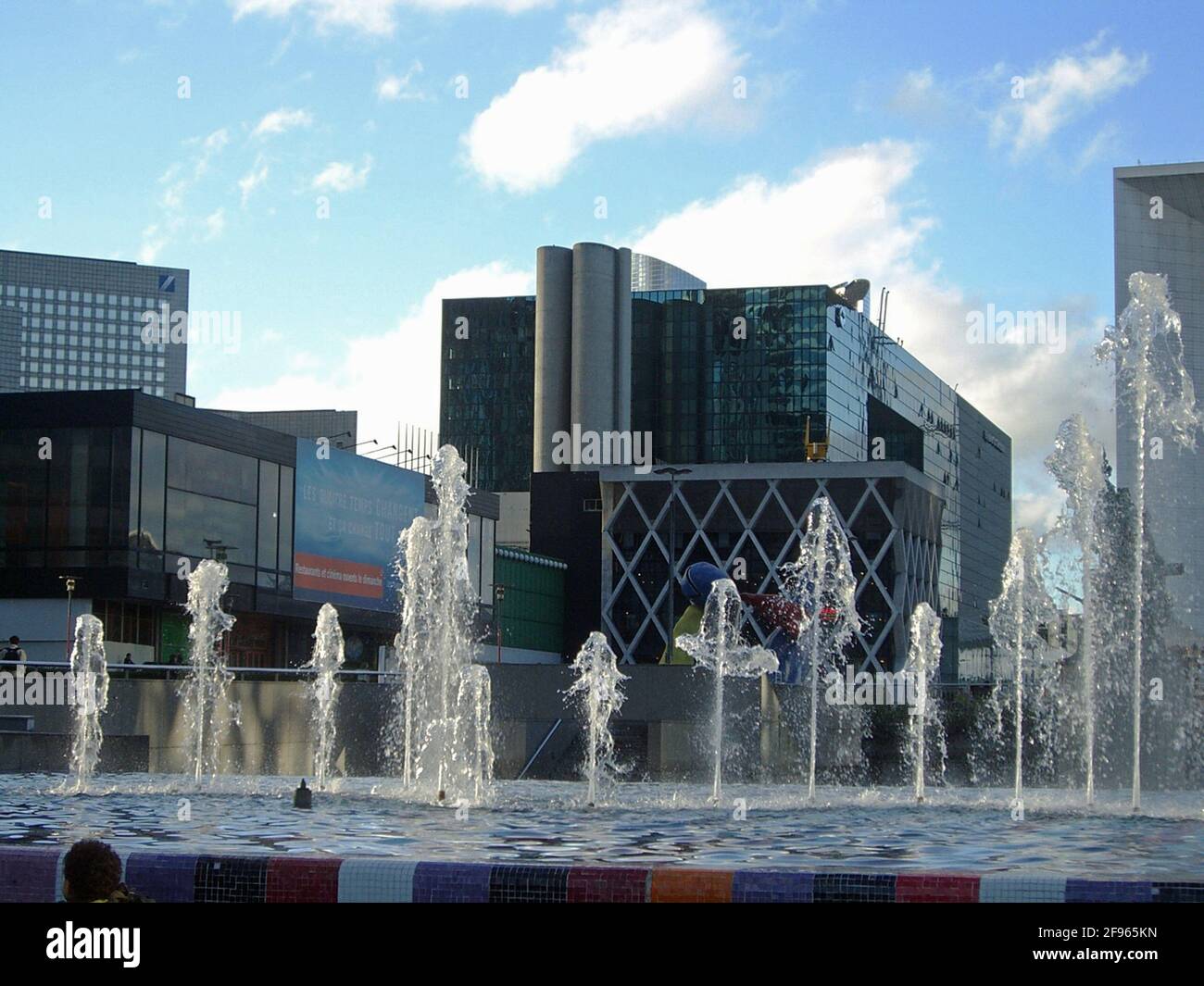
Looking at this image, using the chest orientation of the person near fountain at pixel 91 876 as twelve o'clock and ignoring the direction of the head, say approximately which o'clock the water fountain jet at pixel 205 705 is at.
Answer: The water fountain jet is roughly at 12 o'clock from the person near fountain.

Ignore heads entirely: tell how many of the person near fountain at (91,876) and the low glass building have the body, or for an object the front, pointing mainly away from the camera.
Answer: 1

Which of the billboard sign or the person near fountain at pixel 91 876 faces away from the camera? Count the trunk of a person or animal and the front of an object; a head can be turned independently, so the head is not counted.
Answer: the person near fountain

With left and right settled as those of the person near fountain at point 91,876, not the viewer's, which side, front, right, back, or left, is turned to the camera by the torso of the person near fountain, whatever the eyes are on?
back

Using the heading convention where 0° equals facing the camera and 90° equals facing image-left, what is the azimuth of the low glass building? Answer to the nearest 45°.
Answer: approximately 315°

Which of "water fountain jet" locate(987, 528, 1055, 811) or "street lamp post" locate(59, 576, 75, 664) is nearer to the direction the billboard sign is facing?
the water fountain jet

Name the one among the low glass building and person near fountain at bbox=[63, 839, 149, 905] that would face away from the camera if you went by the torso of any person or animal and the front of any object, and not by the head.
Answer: the person near fountain

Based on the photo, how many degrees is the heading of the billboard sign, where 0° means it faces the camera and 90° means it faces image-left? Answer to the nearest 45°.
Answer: approximately 315°

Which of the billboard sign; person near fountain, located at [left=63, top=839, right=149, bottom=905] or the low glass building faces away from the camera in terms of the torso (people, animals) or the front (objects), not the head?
the person near fountain

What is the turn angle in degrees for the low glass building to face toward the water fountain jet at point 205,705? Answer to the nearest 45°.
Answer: approximately 45° to its right
